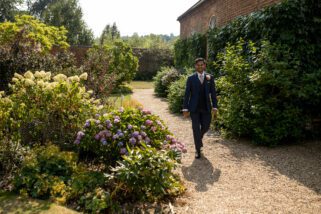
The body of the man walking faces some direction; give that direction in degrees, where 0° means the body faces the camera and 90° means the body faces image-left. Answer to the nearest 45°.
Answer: approximately 0°

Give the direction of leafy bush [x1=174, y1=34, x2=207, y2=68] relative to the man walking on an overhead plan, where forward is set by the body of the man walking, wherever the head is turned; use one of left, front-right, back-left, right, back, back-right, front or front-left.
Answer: back

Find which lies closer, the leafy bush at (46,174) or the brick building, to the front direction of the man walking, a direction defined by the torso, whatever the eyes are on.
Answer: the leafy bush

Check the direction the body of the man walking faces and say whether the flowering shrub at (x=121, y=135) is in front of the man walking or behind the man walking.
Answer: in front

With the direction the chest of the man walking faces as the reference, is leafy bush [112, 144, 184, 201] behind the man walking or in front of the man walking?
in front

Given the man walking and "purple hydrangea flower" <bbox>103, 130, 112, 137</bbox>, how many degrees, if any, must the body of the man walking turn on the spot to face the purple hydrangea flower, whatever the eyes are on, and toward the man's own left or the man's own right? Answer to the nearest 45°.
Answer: approximately 45° to the man's own right

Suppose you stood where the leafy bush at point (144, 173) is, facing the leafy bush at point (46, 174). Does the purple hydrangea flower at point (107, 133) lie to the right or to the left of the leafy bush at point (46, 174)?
right

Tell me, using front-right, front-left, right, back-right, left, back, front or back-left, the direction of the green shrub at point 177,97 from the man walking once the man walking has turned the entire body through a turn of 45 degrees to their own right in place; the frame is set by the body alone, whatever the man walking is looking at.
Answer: back-right

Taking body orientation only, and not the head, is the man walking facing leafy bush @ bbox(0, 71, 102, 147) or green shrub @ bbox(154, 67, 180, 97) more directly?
the leafy bush

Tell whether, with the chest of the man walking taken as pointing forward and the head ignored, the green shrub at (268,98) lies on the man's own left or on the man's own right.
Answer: on the man's own left

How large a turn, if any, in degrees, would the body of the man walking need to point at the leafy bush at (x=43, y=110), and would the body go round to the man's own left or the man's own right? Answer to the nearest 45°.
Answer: approximately 45° to the man's own right

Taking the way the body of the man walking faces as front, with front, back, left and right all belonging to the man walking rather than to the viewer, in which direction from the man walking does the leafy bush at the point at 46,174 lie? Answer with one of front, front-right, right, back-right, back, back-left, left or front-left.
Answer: front-right

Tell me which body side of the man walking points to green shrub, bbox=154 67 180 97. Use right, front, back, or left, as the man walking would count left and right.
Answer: back
